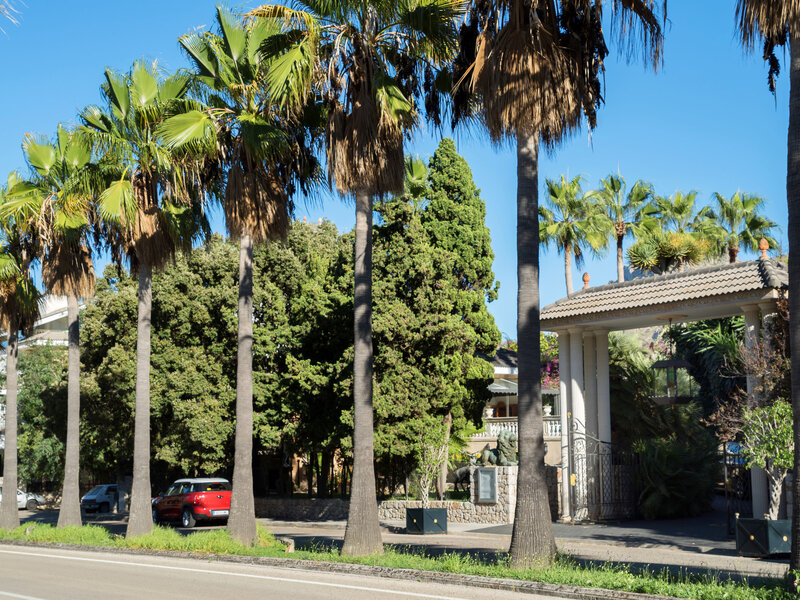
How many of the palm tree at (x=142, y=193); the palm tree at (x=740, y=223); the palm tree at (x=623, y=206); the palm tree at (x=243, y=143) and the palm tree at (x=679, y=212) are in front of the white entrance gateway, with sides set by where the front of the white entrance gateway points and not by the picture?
2

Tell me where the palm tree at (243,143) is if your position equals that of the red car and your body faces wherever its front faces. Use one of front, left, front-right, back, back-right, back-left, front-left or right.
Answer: back-left

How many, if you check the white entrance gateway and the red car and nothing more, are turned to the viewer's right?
0

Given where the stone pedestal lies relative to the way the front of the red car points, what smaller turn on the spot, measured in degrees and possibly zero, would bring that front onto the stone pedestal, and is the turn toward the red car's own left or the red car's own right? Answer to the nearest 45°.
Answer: approximately 180°

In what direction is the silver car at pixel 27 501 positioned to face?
to the viewer's right

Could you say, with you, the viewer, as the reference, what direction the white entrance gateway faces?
facing the viewer and to the left of the viewer

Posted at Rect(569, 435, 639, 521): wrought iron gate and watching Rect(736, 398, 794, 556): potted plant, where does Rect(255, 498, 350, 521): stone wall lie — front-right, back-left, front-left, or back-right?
back-right

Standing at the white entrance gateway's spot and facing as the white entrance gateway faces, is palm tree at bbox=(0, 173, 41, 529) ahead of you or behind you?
ahead

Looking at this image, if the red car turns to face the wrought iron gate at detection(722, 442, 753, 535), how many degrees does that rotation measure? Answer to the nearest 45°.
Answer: approximately 180°

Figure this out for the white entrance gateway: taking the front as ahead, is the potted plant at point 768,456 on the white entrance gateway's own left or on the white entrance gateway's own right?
on the white entrance gateway's own left

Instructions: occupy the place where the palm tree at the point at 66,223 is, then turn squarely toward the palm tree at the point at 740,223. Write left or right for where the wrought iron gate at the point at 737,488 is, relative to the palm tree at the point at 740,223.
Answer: right
